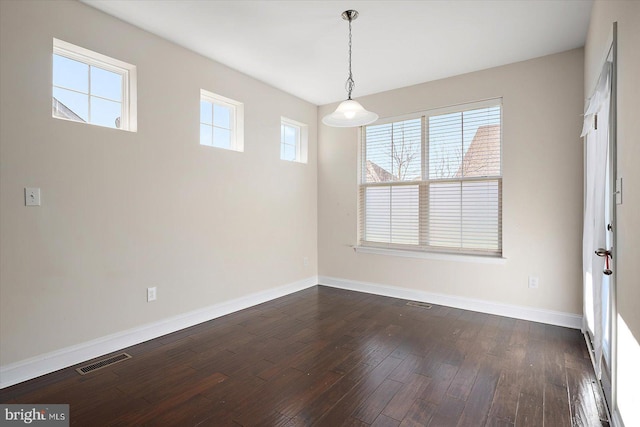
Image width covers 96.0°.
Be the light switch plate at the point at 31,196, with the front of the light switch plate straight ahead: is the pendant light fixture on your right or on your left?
on your left

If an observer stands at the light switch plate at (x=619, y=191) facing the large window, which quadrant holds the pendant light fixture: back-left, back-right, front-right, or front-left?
front-left

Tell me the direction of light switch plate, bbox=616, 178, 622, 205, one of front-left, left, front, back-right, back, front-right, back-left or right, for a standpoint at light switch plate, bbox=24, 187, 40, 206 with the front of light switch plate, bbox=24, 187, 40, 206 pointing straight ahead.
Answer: front-left

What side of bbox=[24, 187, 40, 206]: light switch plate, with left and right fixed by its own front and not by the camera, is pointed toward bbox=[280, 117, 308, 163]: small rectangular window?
left

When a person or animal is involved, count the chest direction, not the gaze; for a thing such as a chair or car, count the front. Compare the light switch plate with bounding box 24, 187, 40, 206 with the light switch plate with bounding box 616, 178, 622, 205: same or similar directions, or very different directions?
very different directions

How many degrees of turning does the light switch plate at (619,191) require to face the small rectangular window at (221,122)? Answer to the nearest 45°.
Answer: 0° — it already faces it

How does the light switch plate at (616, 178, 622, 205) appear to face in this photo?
to the viewer's left

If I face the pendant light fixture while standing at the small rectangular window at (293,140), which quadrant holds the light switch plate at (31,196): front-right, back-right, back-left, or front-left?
front-right

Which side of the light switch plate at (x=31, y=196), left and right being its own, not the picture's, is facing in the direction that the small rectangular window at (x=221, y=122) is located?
left

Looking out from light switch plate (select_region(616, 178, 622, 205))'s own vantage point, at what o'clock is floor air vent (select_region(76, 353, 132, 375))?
The floor air vent is roughly at 11 o'clock from the light switch plate.

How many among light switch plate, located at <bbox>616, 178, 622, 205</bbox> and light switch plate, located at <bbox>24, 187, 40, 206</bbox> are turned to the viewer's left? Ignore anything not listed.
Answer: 1
